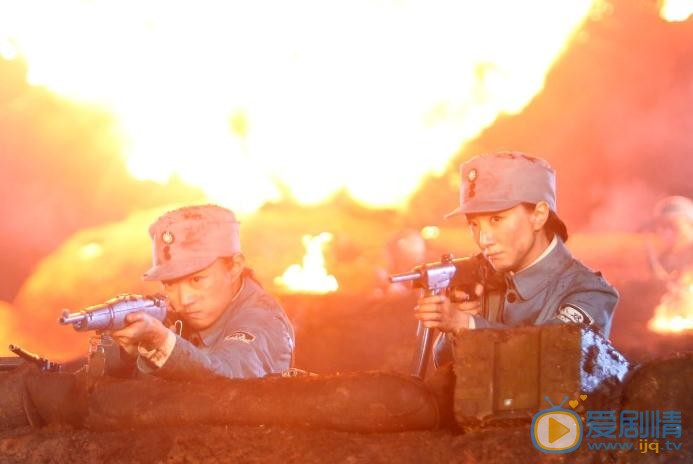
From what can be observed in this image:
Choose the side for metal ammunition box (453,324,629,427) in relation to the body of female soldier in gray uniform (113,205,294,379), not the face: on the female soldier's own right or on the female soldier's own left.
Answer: on the female soldier's own left

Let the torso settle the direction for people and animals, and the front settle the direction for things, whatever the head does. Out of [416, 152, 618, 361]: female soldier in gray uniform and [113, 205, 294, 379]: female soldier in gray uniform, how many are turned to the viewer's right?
0

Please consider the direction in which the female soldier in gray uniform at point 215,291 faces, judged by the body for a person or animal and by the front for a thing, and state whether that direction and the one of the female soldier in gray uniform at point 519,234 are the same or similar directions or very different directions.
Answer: same or similar directions

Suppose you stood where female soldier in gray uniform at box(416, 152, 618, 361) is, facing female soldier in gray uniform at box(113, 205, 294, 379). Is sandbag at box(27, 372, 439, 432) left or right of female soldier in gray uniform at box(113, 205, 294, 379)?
left

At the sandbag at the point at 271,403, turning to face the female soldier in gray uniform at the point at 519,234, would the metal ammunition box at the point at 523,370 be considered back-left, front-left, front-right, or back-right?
front-right

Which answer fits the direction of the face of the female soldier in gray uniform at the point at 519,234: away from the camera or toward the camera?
toward the camera

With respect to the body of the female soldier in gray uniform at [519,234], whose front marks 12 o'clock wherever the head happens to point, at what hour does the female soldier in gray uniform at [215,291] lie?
the female soldier in gray uniform at [215,291] is roughly at 2 o'clock from the female soldier in gray uniform at [519,234].

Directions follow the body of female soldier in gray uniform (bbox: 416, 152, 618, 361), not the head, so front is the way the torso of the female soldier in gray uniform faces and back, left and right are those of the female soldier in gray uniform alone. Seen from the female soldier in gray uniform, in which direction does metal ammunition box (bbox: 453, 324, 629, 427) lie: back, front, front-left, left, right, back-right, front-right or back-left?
front-left

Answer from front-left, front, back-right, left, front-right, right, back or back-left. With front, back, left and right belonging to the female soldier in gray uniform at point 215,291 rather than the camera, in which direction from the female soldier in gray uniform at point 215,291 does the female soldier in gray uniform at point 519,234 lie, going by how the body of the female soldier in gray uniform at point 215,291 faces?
left

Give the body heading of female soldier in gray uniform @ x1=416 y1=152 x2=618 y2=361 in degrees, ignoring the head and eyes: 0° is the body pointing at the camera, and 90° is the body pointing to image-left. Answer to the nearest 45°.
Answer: approximately 45°

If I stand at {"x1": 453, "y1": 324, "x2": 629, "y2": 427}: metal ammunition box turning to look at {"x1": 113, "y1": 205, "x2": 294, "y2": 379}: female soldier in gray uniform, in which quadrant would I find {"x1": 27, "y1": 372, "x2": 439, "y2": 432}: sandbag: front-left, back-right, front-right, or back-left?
front-left

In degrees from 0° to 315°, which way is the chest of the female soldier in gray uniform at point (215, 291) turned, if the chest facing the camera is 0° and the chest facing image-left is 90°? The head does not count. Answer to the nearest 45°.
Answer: approximately 45°

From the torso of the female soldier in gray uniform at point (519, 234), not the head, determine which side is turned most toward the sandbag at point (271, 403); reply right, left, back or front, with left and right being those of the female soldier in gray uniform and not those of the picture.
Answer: front

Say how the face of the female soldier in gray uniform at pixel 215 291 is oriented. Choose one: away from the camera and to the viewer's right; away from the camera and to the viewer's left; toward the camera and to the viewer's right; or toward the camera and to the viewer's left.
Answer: toward the camera and to the viewer's left
